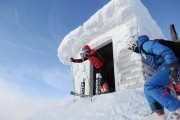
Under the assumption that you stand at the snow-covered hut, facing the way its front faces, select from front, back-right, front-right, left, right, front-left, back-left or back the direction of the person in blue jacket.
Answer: front-left

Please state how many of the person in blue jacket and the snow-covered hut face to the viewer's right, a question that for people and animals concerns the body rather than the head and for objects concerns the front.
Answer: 0

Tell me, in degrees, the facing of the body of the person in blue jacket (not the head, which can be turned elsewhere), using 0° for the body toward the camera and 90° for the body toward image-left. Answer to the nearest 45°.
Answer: approximately 90°
